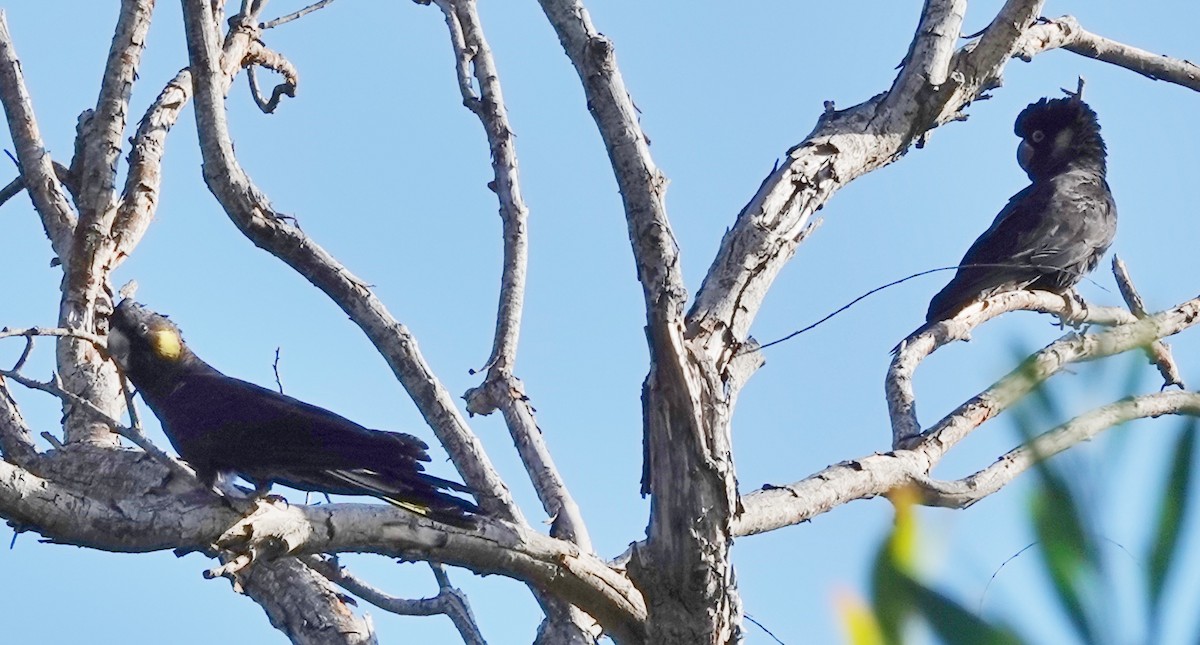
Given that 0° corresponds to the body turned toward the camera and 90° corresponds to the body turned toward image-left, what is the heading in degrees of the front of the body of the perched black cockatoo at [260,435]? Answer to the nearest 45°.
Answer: approximately 90°

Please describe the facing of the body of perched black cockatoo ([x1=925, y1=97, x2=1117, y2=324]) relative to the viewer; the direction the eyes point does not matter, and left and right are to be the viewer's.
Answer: facing to the right of the viewer

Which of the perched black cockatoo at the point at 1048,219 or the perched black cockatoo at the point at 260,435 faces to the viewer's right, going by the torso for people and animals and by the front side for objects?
the perched black cockatoo at the point at 1048,219

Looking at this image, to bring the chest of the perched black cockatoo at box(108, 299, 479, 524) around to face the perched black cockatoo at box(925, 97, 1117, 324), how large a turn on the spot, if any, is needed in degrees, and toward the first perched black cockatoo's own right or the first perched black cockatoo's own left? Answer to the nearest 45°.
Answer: approximately 180°

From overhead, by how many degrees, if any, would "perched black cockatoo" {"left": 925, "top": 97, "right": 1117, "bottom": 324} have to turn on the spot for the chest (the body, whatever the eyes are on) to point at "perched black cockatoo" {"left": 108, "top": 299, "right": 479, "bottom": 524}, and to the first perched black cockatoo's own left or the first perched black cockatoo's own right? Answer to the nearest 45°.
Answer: approximately 135° to the first perched black cockatoo's own right

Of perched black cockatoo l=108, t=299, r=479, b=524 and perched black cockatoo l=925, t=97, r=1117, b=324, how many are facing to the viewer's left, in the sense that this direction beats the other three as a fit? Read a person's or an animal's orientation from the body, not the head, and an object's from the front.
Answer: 1
